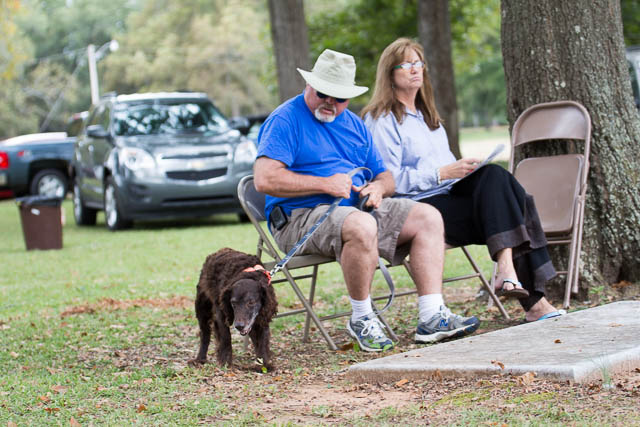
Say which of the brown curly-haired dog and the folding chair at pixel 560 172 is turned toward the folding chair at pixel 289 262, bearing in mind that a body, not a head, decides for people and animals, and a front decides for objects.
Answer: the folding chair at pixel 560 172

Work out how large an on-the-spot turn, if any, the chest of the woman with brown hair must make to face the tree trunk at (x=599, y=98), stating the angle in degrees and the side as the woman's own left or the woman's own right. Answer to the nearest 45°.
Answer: approximately 90° to the woman's own left

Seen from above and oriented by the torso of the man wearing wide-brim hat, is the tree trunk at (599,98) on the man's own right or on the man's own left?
on the man's own left

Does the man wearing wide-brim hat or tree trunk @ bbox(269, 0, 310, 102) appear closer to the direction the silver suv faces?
the man wearing wide-brim hat

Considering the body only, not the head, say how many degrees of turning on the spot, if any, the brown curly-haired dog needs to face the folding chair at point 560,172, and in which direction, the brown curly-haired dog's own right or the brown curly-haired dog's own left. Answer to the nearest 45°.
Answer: approximately 90° to the brown curly-haired dog's own left

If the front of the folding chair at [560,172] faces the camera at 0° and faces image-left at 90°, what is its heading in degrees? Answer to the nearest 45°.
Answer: approximately 45°

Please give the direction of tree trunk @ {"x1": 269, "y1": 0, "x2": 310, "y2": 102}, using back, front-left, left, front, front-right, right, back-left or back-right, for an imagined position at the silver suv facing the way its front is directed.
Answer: left

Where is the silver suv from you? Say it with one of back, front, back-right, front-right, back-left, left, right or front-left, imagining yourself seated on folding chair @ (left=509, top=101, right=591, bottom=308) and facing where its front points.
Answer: right
